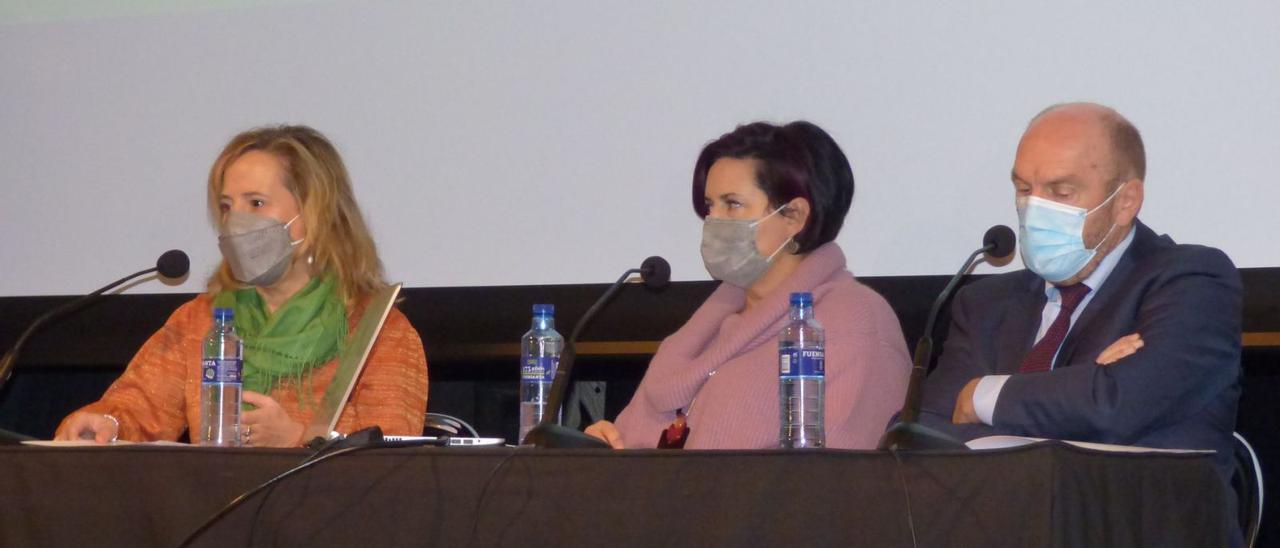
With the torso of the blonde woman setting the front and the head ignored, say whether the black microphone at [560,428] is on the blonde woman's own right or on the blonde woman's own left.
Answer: on the blonde woman's own left

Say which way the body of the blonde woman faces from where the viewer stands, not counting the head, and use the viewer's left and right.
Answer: facing the viewer and to the left of the viewer

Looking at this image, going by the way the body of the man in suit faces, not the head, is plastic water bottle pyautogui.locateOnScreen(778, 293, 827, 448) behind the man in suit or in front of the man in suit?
in front

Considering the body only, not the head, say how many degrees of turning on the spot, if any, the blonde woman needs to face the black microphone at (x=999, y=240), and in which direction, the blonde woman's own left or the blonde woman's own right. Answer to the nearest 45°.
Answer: approximately 90° to the blonde woman's own left
